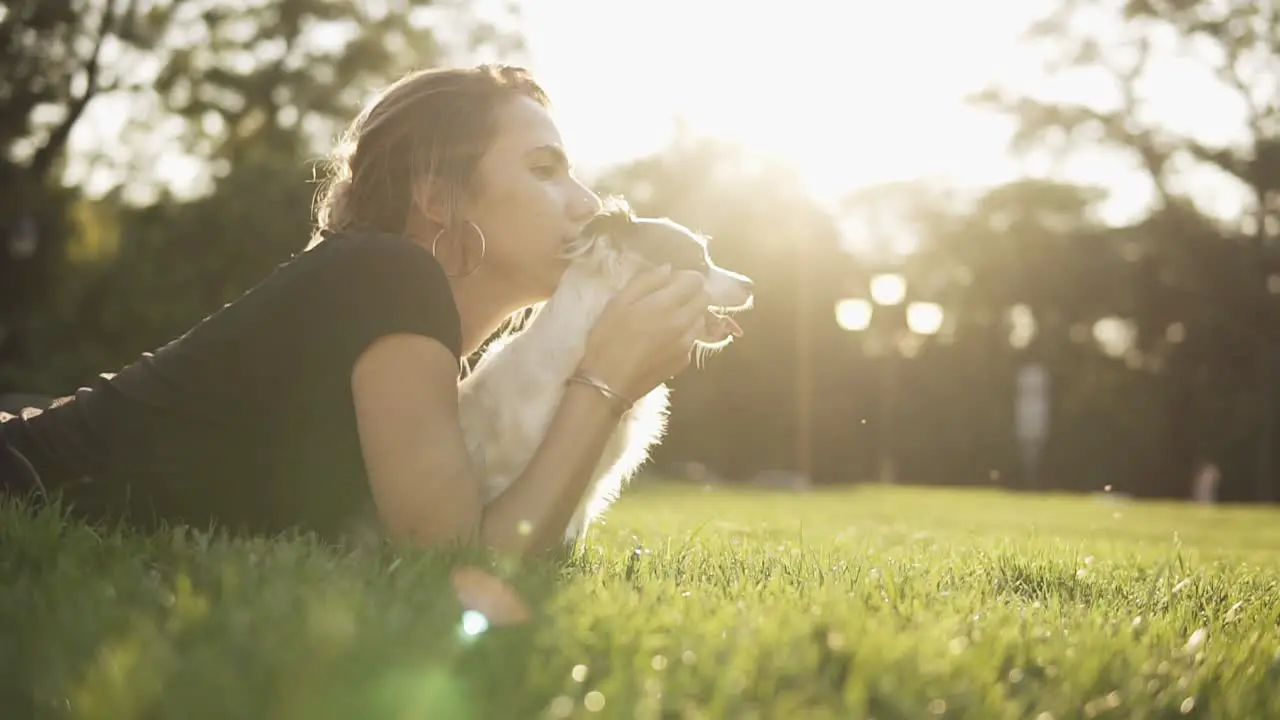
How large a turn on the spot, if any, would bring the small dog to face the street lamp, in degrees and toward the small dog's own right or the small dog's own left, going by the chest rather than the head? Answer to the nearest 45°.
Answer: approximately 90° to the small dog's own left

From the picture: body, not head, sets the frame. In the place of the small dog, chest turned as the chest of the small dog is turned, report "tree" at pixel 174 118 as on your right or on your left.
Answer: on your left

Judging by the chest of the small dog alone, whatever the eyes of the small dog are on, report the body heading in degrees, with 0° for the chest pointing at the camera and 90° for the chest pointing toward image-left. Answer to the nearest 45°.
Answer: approximately 270°
